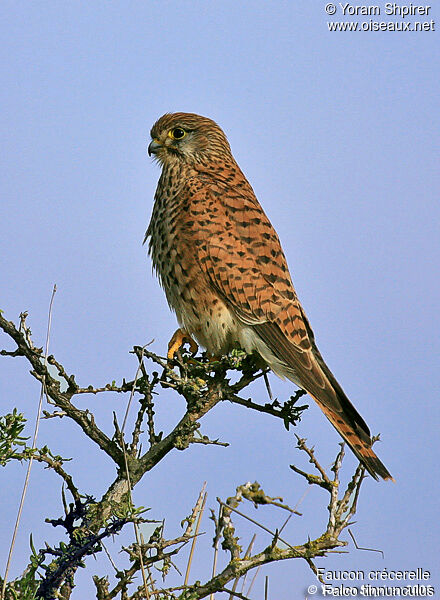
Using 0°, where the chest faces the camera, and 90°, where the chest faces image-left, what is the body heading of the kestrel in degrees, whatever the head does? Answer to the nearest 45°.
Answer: approximately 90°
